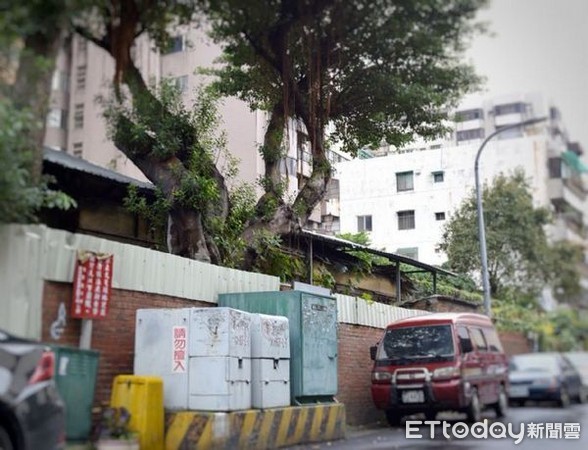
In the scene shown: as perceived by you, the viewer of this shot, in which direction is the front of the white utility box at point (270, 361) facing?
facing the viewer and to the right of the viewer

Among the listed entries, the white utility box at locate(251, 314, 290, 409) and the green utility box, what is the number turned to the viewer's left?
0

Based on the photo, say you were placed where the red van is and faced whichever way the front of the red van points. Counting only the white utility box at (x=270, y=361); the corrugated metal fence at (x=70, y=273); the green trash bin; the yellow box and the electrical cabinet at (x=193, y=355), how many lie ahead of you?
5

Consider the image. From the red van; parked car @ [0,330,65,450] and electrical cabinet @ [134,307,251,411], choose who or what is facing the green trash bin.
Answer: the red van

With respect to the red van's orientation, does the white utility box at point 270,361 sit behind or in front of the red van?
in front

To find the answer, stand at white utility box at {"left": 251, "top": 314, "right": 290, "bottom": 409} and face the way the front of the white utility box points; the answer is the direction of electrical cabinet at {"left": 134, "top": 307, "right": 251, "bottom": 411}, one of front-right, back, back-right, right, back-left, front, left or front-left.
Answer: right

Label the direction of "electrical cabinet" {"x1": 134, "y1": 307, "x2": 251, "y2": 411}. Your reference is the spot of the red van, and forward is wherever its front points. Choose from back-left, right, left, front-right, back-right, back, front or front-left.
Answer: front

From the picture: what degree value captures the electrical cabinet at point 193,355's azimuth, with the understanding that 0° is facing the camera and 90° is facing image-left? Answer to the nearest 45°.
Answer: approximately 315°
